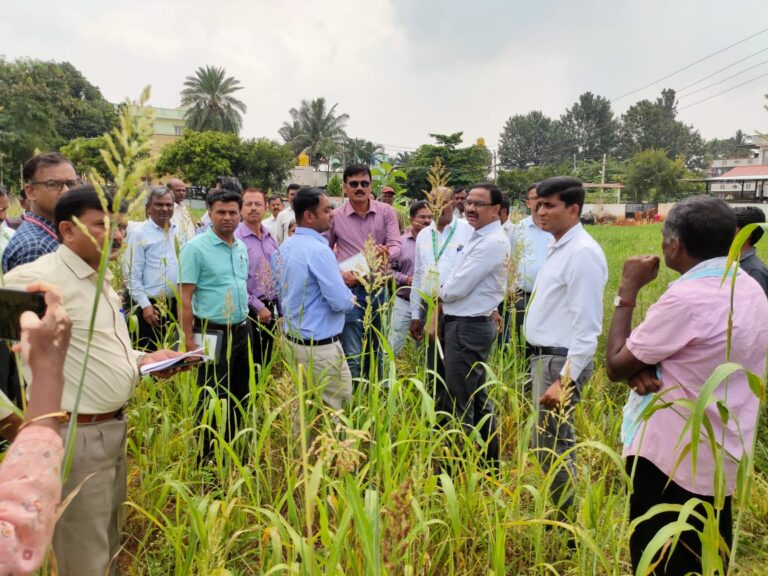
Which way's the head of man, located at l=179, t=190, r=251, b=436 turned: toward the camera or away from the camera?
toward the camera

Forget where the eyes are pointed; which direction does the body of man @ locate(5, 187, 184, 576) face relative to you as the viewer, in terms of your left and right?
facing to the right of the viewer

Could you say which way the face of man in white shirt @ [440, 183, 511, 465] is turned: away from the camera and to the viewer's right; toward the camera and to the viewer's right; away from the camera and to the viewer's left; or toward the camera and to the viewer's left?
toward the camera and to the viewer's left

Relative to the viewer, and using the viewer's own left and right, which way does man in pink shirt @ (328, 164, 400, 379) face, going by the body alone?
facing the viewer

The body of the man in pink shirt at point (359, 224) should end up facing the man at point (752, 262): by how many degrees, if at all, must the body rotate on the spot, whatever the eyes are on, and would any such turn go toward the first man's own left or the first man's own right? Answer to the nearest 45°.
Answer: approximately 45° to the first man's own left

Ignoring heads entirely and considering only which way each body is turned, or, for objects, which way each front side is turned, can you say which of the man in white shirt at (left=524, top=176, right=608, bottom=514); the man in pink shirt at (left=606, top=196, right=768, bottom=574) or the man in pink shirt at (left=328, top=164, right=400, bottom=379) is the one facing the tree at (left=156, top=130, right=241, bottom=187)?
the man in pink shirt at (left=606, top=196, right=768, bottom=574)

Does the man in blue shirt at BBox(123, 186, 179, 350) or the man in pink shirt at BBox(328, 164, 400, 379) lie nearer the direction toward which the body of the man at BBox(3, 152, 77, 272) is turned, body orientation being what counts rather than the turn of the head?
the man in pink shirt

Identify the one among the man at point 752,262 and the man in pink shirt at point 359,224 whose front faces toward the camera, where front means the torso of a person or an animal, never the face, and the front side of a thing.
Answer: the man in pink shirt

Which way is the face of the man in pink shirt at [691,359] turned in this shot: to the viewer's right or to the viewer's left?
to the viewer's left

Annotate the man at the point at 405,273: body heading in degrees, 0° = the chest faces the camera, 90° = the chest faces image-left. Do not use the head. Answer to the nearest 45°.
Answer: approximately 315°

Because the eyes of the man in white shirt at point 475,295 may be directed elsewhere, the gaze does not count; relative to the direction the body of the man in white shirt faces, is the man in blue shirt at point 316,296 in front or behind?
in front

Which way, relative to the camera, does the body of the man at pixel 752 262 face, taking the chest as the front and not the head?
to the viewer's left

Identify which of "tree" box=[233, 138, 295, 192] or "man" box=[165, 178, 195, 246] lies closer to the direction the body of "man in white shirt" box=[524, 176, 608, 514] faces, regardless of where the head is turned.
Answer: the man

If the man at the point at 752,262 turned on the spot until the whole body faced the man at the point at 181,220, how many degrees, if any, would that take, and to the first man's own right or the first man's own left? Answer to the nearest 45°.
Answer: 0° — they already face them
